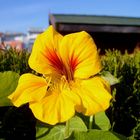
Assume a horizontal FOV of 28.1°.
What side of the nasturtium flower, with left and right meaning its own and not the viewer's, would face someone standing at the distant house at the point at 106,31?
back

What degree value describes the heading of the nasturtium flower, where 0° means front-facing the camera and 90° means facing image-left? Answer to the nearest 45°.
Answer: approximately 0°
